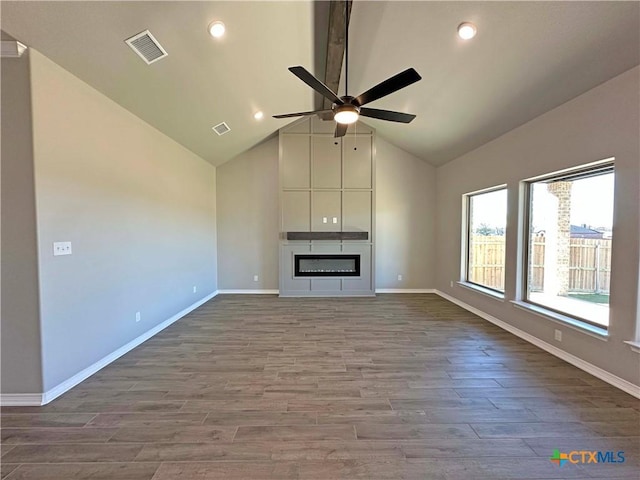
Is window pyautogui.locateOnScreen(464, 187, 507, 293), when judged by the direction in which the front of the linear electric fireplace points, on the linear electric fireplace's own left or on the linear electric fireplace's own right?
on the linear electric fireplace's own left

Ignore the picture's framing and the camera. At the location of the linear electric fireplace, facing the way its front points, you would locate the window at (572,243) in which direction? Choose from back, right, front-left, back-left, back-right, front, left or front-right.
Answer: front-left

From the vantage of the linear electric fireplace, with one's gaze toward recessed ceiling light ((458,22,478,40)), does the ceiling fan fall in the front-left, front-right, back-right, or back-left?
front-right

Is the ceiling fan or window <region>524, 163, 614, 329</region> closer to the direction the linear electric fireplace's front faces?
the ceiling fan

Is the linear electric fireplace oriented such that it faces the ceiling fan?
yes

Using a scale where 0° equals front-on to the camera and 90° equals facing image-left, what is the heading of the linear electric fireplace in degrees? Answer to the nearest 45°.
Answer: approximately 0°

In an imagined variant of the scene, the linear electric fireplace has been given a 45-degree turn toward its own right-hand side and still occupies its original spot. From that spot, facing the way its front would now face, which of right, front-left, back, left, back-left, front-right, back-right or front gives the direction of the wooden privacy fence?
left

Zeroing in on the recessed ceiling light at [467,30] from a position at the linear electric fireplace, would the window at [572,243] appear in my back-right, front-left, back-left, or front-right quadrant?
front-left

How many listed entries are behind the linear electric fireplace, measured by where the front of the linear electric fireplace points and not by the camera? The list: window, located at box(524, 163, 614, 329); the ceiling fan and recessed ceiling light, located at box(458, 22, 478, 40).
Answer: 0
